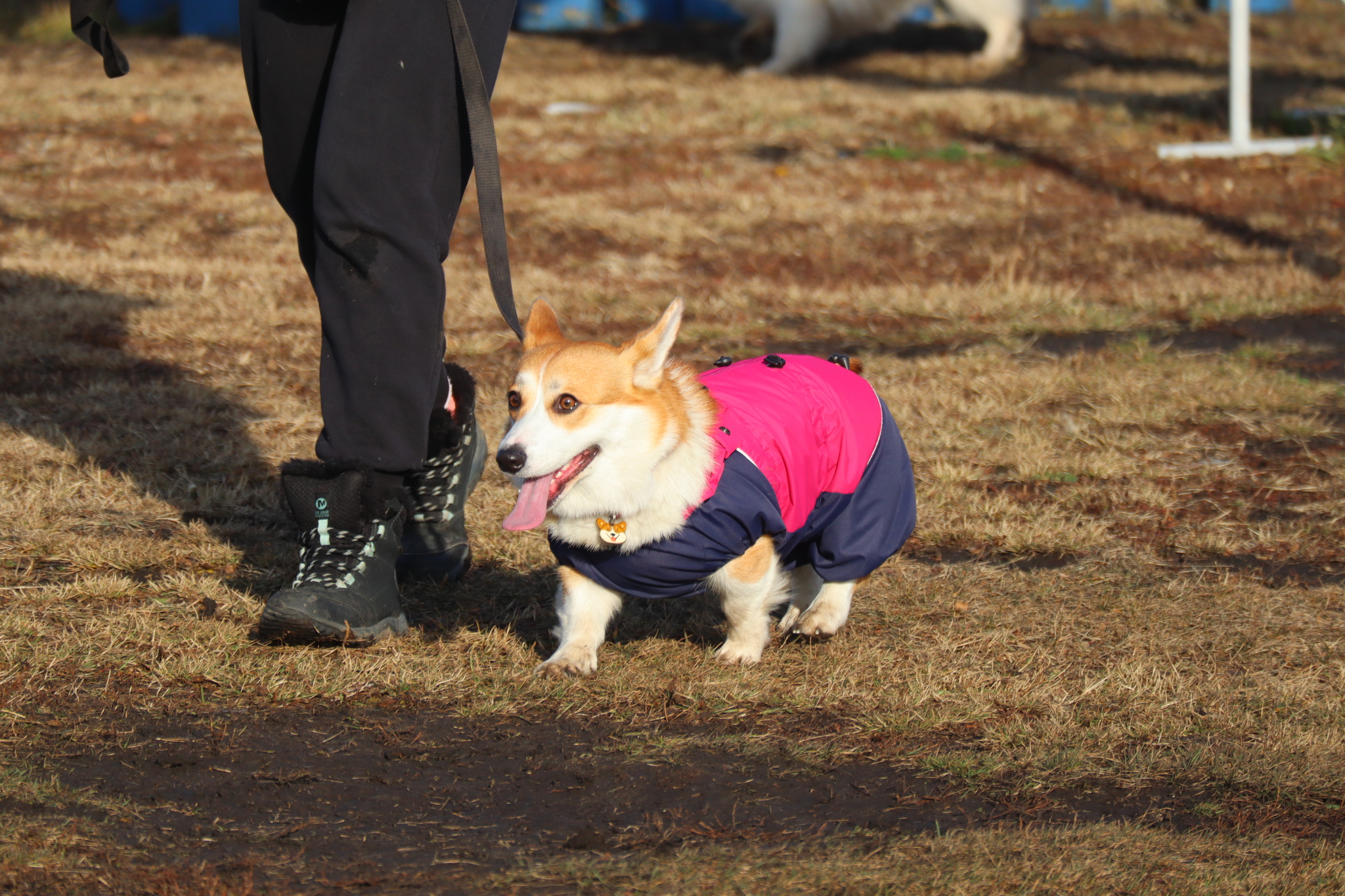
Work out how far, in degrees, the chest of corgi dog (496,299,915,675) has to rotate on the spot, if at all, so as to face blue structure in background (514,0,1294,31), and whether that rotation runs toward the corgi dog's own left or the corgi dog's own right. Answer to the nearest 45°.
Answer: approximately 135° to the corgi dog's own right

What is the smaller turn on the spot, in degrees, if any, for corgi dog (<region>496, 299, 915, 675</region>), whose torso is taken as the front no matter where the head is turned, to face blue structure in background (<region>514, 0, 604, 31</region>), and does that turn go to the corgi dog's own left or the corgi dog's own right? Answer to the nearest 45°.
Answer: approximately 135° to the corgi dog's own right

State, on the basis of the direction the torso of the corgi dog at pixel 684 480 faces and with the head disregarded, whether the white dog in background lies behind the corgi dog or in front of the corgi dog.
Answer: behind

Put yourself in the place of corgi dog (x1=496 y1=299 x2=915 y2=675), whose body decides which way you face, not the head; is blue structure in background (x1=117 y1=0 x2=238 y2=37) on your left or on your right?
on your right
